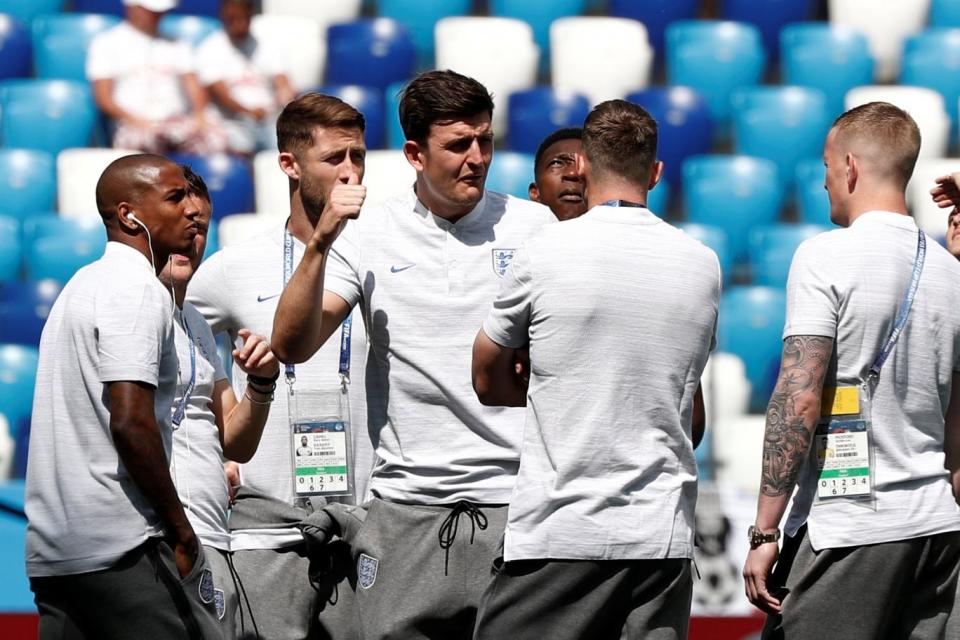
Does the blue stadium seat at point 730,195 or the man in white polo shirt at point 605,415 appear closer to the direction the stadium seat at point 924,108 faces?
the man in white polo shirt

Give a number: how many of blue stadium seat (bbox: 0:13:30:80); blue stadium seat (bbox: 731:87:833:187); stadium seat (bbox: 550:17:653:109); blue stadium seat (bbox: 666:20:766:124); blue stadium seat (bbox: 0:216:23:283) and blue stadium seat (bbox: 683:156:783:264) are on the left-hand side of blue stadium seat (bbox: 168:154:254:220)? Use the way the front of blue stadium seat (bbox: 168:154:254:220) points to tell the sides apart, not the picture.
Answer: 4

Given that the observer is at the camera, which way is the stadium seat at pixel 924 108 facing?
facing the viewer

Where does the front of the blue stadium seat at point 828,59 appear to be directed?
toward the camera

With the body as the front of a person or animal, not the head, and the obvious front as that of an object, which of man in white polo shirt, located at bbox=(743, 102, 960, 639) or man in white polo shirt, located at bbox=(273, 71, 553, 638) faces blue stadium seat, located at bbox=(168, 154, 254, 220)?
man in white polo shirt, located at bbox=(743, 102, 960, 639)

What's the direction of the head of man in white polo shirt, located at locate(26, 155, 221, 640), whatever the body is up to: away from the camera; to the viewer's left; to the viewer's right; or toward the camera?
to the viewer's right

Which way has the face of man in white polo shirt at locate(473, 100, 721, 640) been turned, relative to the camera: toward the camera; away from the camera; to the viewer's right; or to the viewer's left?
away from the camera

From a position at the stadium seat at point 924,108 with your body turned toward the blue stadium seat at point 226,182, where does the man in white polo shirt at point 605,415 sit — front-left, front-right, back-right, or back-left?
front-left

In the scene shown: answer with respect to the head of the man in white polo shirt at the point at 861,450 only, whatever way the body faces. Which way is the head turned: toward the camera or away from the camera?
away from the camera

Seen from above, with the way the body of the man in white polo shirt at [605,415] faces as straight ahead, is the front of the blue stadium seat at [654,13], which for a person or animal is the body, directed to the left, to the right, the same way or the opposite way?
the opposite way

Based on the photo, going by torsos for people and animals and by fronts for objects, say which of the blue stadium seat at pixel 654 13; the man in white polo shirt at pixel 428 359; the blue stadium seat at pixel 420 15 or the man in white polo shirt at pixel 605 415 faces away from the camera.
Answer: the man in white polo shirt at pixel 605 415

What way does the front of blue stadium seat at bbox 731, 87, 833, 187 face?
toward the camera

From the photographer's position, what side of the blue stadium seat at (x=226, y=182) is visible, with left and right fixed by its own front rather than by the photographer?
front
